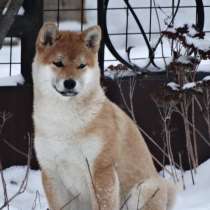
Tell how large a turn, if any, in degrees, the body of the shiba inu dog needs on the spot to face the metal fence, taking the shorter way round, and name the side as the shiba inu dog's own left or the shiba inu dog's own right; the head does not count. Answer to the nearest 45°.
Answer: approximately 135° to the shiba inu dog's own right

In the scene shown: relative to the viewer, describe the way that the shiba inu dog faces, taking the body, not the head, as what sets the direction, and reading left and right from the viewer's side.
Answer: facing the viewer and to the left of the viewer
